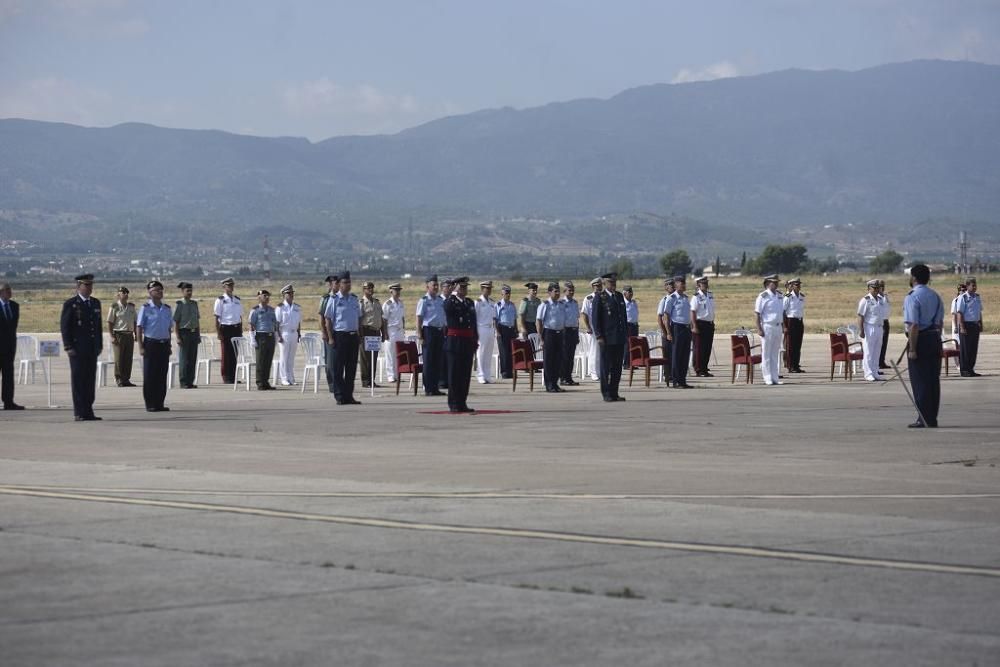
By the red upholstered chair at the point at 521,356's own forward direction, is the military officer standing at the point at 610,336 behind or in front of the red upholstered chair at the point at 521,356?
in front

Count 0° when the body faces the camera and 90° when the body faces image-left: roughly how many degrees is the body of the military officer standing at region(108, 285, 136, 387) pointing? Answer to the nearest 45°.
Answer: approximately 315°

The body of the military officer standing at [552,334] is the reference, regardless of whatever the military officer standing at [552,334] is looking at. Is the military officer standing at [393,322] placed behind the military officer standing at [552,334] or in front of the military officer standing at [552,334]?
behind

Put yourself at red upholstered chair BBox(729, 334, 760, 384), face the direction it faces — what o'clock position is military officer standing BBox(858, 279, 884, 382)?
The military officer standing is roughly at 10 o'clock from the red upholstered chair.

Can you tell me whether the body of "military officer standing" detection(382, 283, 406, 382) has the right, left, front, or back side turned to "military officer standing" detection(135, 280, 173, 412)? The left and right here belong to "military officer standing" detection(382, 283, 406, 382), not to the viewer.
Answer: right

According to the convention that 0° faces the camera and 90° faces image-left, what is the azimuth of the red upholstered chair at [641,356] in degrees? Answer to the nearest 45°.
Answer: approximately 315°

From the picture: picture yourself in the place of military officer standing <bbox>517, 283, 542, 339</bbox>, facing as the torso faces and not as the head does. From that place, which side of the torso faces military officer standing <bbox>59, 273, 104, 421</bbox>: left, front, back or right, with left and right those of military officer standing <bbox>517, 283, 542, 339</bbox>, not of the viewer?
right

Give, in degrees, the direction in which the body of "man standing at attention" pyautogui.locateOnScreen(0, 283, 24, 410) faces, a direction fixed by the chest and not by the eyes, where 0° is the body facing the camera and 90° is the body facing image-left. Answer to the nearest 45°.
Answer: approximately 315°

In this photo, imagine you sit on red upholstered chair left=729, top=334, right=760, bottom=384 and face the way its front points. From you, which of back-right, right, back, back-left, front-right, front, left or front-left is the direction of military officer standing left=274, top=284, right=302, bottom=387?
back-right

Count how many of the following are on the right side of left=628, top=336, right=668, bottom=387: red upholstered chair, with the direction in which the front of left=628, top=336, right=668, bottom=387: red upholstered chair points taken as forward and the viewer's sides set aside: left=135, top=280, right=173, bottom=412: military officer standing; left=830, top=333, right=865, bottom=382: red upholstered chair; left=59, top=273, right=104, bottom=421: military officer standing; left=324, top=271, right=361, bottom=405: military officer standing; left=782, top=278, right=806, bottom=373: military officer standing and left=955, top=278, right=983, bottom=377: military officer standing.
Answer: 3

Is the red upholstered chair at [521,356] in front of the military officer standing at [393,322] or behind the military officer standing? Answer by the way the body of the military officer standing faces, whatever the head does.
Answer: in front
